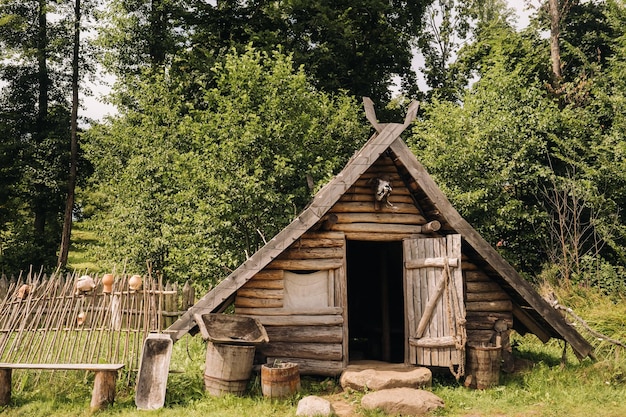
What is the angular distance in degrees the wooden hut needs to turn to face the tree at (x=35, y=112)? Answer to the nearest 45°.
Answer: approximately 135° to its right

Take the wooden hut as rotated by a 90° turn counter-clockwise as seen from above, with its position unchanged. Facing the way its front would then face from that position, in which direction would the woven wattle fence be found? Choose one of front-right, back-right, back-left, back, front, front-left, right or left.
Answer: back

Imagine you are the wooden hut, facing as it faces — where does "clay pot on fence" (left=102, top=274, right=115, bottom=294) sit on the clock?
The clay pot on fence is roughly at 3 o'clock from the wooden hut.

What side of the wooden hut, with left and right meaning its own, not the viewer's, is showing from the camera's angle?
front

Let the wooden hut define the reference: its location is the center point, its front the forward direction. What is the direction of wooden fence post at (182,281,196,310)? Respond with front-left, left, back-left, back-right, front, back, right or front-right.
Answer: back-right

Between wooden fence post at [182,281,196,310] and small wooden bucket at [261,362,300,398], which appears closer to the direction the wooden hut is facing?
the small wooden bucket

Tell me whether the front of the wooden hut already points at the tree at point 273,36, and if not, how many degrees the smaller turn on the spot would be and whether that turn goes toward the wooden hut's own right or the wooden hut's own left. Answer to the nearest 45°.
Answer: approximately 180°

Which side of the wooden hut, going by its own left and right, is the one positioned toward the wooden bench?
right

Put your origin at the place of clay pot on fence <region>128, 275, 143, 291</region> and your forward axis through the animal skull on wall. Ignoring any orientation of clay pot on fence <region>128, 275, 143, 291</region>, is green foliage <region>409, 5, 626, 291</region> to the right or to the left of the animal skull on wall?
left

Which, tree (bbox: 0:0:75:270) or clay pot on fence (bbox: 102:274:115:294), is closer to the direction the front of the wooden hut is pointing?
the clay pot on fence

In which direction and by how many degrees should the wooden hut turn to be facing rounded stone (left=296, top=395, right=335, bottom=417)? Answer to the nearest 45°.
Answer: approximately 45° to its right
